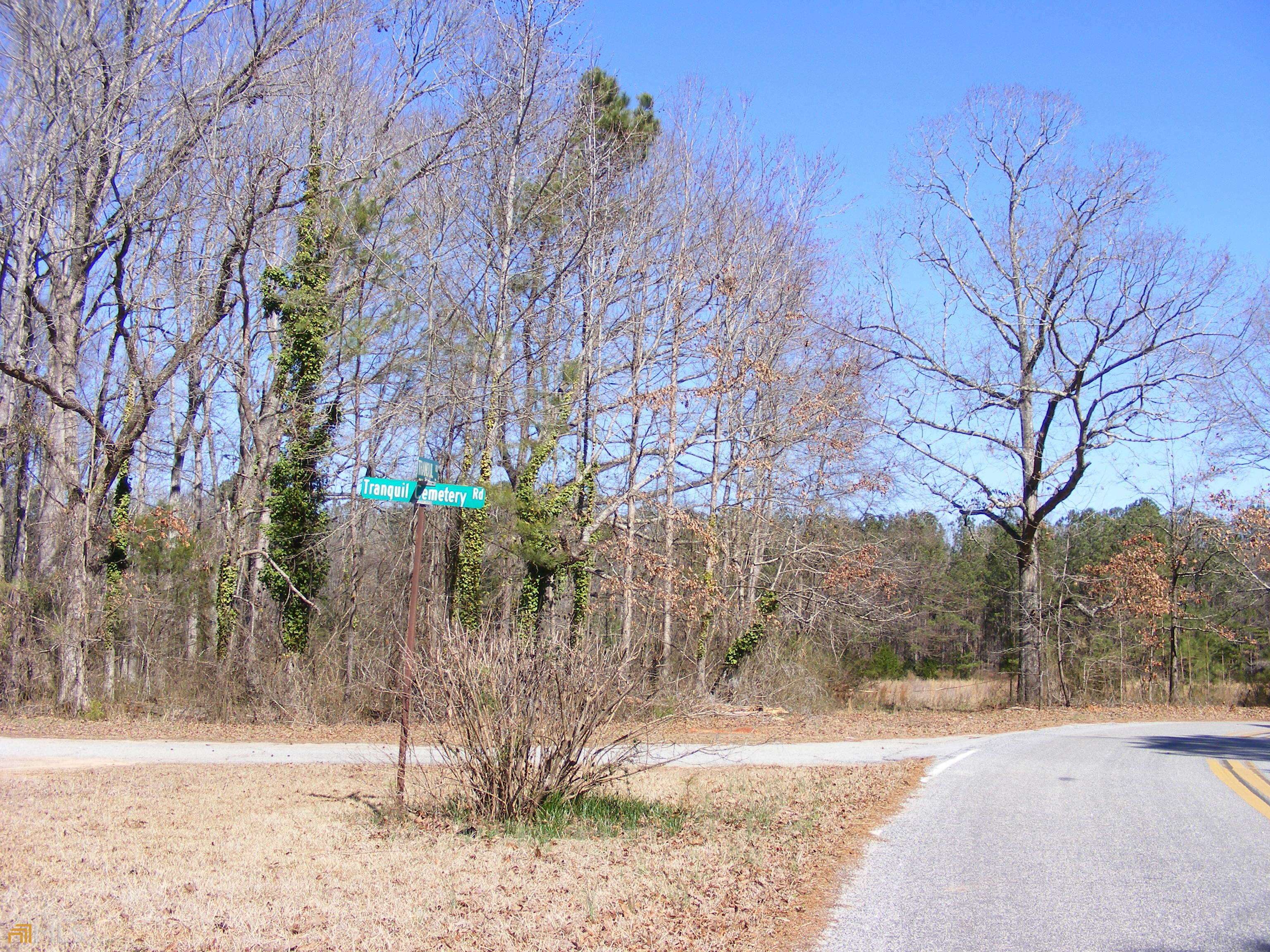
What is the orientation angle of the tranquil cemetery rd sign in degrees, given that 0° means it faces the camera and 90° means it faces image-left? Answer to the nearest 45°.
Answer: approximately 0°

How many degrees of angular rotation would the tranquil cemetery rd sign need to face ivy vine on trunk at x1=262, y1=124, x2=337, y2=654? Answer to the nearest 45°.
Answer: approximately 180°

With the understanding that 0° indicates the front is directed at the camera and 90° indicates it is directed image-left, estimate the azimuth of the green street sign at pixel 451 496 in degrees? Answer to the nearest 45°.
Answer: approximately 0°
